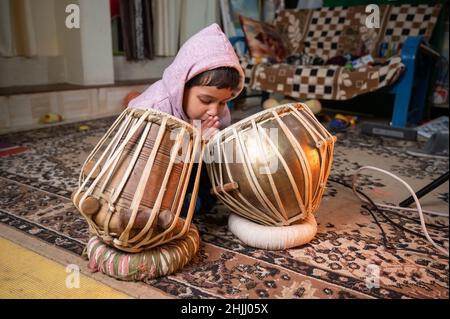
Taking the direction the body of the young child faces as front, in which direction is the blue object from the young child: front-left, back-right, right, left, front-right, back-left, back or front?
left

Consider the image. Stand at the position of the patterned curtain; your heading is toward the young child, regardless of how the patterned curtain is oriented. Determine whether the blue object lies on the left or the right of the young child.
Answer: left

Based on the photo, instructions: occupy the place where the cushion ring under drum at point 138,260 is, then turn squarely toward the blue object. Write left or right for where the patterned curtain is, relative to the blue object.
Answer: left

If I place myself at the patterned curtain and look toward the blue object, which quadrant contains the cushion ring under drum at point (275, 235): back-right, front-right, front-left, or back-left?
front-right
